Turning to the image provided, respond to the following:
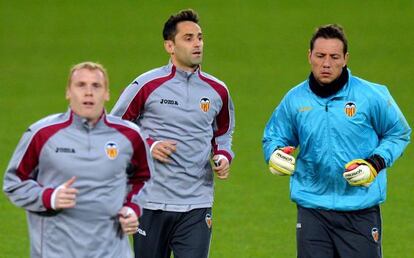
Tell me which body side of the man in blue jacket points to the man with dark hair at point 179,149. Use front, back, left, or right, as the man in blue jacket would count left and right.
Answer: right

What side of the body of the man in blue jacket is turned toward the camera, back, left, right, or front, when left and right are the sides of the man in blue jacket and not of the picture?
front
